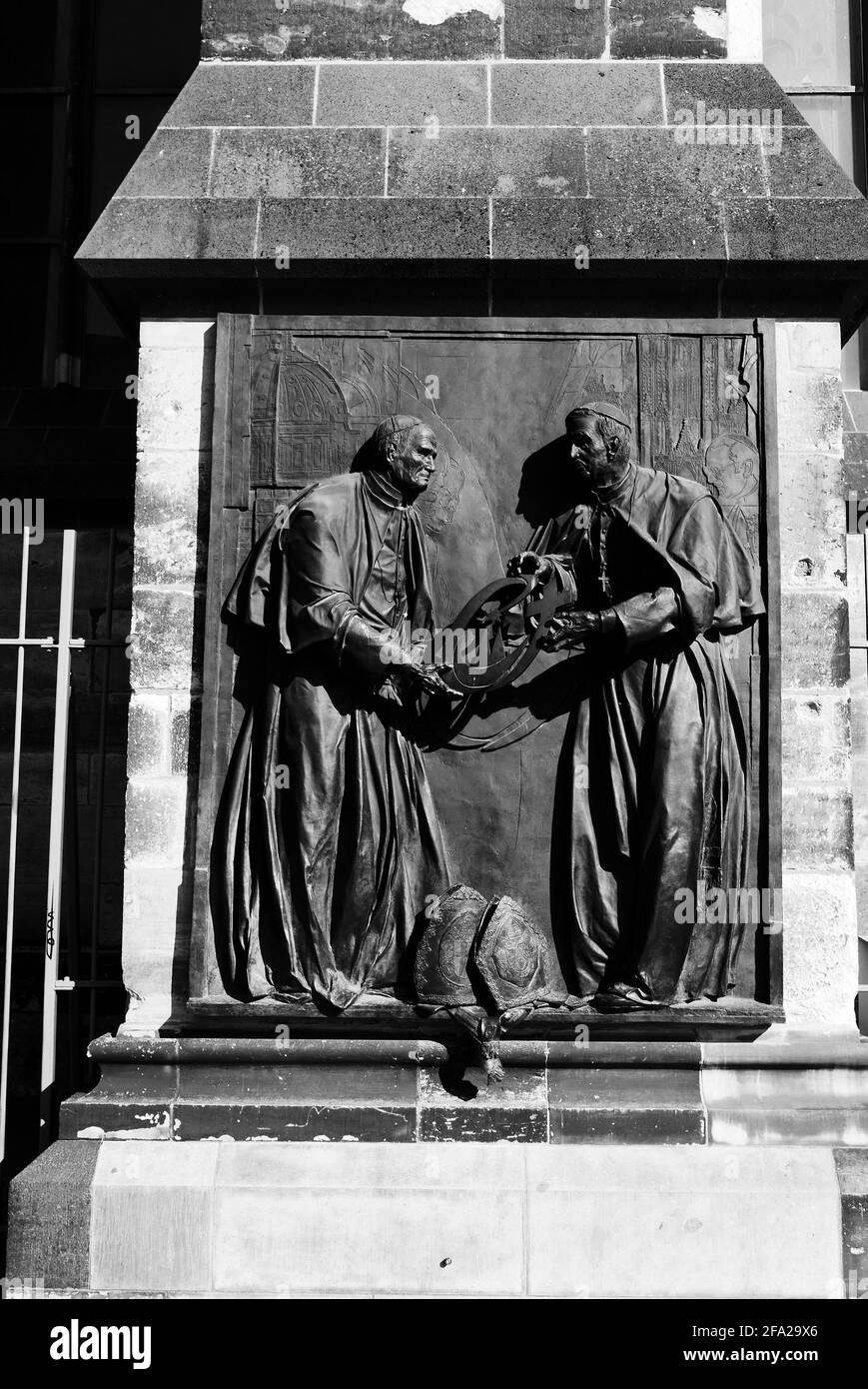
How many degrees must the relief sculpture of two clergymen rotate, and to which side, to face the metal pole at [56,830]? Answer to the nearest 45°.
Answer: approximately 135° to its right

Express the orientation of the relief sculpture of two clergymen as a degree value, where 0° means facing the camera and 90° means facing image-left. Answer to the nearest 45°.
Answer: approximately 0°
